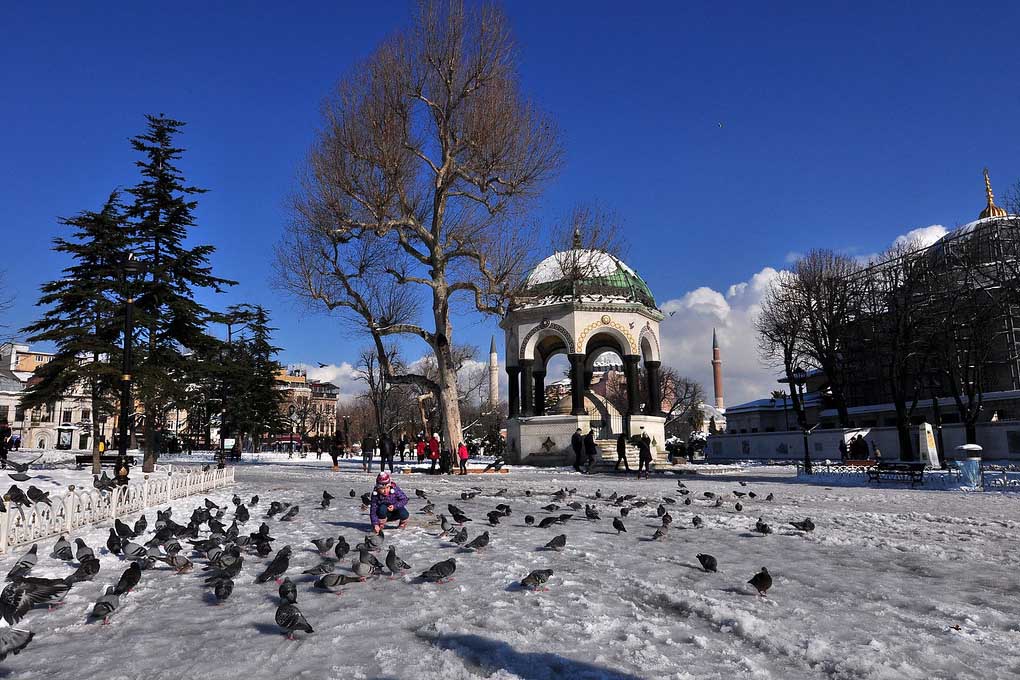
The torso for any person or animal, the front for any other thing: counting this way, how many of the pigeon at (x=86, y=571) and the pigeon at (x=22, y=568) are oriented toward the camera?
0

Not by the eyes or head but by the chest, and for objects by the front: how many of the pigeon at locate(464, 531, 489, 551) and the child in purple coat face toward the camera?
1

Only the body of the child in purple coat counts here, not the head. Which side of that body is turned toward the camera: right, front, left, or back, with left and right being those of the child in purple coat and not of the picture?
front

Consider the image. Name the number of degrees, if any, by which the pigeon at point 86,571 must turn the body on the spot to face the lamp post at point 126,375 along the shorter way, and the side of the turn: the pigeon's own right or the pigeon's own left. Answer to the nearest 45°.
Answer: approximately 90° to the pigeon's own left

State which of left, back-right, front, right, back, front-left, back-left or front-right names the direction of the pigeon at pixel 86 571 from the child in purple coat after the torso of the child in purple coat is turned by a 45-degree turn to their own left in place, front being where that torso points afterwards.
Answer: right

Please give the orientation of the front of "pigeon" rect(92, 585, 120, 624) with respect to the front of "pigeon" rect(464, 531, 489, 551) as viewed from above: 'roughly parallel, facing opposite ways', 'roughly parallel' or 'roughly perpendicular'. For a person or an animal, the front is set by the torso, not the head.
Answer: roughly perpendicular

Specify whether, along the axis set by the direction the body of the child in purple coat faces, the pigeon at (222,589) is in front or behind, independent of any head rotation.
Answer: in front

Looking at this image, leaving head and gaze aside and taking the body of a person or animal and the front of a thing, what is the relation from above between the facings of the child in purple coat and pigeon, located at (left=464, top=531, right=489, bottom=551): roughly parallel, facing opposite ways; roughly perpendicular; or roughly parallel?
roughly perpendicular

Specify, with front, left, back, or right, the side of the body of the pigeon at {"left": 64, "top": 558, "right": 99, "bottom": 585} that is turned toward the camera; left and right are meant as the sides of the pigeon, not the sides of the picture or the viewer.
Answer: right

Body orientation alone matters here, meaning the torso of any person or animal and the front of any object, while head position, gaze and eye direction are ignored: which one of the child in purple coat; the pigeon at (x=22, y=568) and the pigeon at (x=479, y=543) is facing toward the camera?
the child in purple coat
